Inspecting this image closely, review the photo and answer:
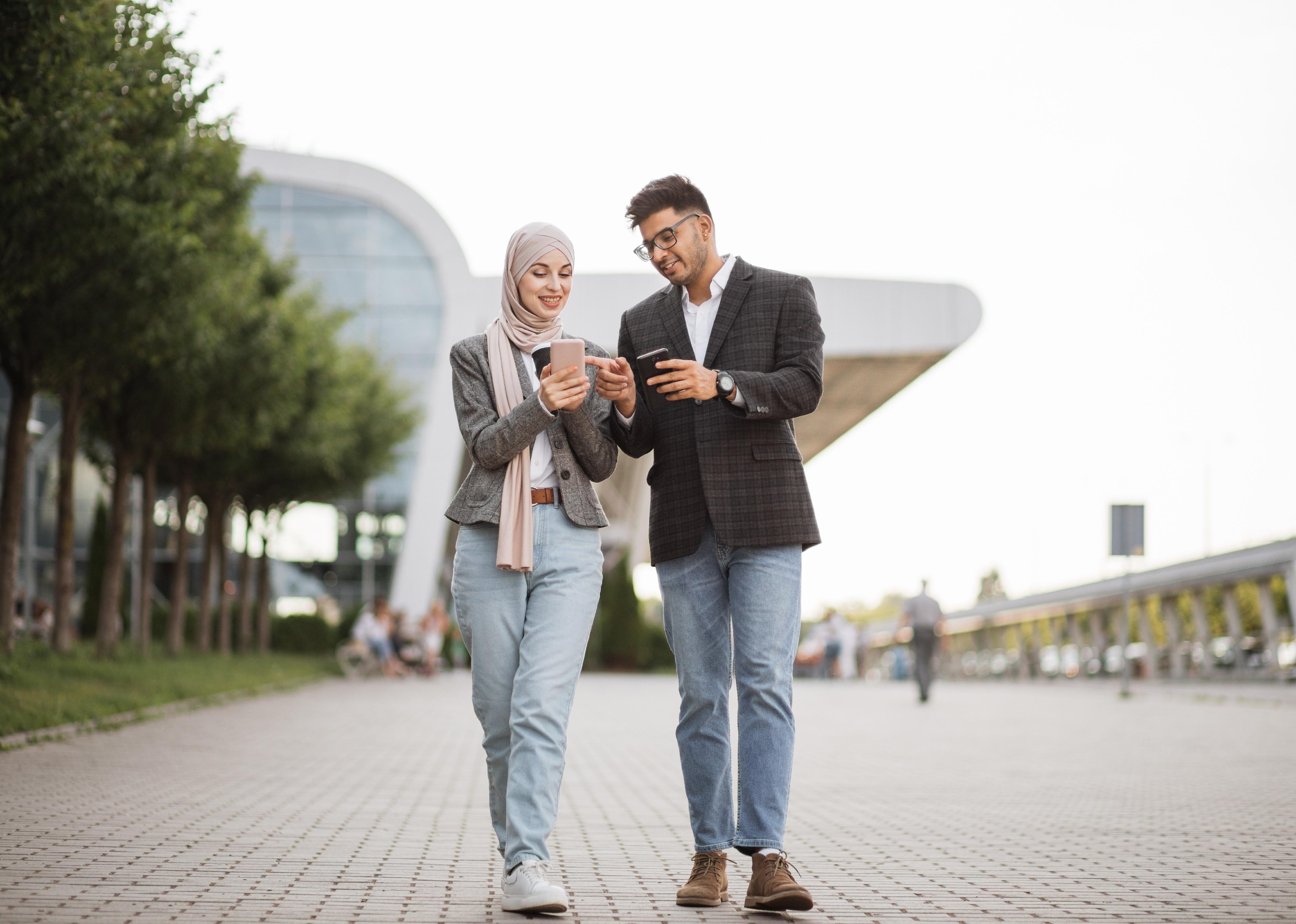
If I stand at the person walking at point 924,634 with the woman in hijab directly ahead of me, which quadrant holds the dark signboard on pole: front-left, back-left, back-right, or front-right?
back-left

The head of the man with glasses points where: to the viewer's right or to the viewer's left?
to the viewer's left
